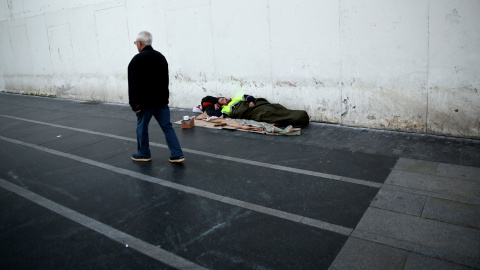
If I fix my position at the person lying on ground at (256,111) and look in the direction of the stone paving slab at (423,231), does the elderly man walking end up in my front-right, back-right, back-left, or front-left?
front-right

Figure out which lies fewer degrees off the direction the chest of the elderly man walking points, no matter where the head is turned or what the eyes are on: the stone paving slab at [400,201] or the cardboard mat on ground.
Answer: the cardboard mat on ground

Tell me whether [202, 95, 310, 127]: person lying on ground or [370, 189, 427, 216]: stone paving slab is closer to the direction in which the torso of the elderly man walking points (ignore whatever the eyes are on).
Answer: the person lying on ground

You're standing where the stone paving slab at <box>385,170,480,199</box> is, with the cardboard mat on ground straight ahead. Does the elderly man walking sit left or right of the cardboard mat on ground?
left

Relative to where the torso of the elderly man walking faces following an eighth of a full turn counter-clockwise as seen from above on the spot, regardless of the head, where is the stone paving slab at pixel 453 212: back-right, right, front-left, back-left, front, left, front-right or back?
back-left

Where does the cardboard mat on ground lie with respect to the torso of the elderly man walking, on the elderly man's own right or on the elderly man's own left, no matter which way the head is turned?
on the elderly man's own right

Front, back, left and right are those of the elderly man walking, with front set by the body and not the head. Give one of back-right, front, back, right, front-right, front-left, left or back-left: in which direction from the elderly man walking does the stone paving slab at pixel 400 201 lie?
back

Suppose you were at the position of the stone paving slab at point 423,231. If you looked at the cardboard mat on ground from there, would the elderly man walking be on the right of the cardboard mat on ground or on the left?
left

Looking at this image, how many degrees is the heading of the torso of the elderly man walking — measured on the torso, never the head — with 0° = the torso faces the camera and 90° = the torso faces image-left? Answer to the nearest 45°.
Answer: approximately 135°

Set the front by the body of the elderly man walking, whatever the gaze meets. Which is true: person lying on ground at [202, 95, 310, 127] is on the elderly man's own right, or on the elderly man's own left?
on the elderly man's own right

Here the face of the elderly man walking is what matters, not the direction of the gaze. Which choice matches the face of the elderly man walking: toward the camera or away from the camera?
away from the camera

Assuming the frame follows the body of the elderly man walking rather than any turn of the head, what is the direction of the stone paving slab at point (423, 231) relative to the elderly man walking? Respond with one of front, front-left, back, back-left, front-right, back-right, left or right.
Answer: back
